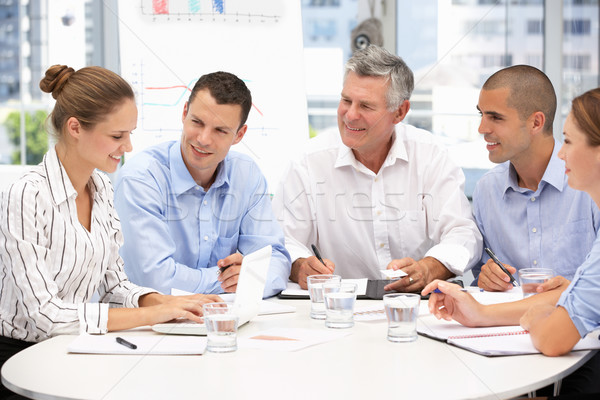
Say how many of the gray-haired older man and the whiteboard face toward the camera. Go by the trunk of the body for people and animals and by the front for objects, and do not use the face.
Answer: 2

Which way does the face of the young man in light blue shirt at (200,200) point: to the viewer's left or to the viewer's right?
to the viewer's left

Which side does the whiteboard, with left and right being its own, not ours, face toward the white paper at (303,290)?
front

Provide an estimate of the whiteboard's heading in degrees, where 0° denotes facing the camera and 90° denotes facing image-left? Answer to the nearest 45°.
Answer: approximately 0°

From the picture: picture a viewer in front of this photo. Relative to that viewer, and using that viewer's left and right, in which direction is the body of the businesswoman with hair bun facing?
facing the viewer and to the right of the viewer

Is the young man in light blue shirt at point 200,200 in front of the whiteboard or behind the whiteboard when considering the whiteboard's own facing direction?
in front

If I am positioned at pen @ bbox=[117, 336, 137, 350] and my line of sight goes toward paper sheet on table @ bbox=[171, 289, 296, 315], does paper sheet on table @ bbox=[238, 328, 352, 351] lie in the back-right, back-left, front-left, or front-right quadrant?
front-right

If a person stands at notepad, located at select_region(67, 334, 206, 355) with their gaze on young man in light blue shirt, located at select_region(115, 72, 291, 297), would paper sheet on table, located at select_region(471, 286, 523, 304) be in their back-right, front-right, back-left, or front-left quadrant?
front-right

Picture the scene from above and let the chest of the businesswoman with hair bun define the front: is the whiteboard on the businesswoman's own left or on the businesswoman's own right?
on the businesswoman's own left

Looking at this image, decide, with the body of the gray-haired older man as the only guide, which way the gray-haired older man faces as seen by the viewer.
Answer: toward the camera

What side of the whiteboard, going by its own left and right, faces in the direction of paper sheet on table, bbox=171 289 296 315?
front

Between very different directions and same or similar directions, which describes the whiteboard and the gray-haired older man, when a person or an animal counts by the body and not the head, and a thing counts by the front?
same or similar directions

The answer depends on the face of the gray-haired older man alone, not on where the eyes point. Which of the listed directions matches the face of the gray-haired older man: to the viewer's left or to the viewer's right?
to the viewer's left

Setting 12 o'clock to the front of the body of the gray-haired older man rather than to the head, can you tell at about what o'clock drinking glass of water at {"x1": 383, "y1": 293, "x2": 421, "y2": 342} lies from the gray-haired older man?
The drinking glass of water is roughly at 12 o'clock from the gray-haired older man.
